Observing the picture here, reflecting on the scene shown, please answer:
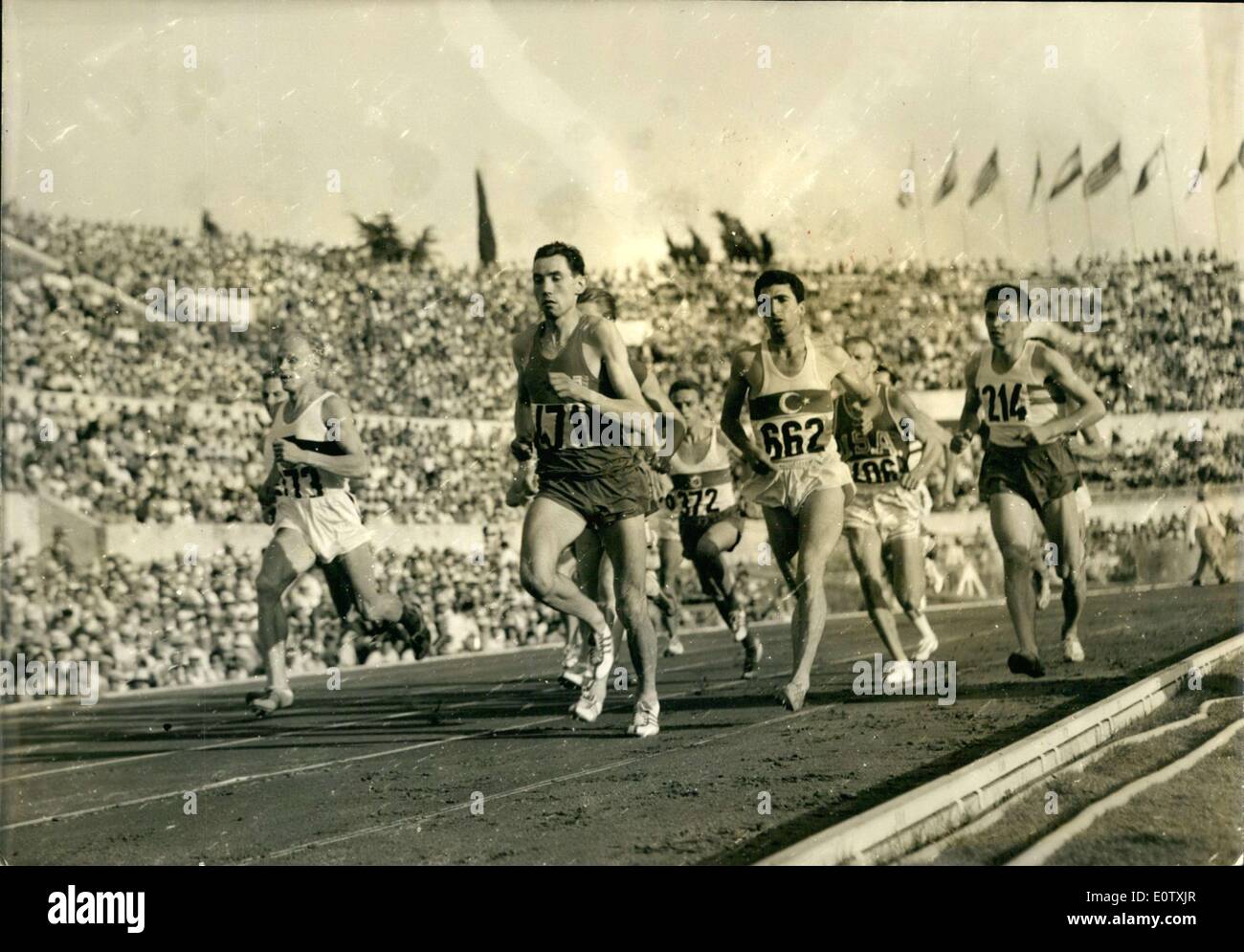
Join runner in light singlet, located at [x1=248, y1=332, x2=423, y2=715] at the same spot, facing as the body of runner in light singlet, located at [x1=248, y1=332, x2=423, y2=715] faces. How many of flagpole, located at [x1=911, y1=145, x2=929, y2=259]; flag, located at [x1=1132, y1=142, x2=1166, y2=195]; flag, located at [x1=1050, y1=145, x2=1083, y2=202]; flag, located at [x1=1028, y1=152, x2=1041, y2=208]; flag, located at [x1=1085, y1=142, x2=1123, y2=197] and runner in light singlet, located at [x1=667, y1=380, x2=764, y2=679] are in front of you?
0

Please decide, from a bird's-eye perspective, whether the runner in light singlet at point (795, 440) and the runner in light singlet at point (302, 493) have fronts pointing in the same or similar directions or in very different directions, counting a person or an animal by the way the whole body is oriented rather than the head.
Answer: same or similar directions

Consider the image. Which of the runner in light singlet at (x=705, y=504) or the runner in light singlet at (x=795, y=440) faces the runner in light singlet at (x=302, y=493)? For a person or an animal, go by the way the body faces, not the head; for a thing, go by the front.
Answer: the runner in light singlet at (x=705, y=504)

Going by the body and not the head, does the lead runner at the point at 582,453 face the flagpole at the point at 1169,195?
no

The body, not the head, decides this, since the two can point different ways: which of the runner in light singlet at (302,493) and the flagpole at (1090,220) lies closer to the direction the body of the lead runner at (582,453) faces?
the runner in light singlet

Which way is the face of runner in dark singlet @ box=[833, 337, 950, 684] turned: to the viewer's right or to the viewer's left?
to the viewer's left

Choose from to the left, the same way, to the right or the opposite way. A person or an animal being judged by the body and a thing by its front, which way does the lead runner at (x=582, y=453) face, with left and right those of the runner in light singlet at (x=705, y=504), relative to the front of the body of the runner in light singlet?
the same way

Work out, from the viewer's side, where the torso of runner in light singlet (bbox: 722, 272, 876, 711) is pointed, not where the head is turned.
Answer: toward the camera

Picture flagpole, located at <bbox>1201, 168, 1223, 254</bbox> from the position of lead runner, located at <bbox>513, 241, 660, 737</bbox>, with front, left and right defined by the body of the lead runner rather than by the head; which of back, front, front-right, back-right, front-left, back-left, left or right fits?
back-left

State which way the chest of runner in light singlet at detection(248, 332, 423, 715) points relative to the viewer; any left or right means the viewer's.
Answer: facing the viewer and to the left of the viewer

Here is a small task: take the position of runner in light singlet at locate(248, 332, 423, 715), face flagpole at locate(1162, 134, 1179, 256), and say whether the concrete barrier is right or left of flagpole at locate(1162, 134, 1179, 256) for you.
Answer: right

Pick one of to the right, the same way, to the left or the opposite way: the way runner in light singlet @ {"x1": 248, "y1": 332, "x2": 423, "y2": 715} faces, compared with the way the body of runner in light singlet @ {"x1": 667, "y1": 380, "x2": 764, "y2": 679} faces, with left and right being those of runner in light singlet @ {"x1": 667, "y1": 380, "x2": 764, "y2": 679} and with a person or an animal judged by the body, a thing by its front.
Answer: the same way

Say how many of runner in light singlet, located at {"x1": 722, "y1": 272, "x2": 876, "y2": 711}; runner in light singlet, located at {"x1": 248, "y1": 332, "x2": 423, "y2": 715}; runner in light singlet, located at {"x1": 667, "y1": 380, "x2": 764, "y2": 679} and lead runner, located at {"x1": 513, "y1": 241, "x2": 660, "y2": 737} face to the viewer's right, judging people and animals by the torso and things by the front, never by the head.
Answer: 0

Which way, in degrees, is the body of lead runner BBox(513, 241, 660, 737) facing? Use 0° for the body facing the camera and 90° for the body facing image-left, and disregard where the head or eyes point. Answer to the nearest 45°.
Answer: approximately 45°

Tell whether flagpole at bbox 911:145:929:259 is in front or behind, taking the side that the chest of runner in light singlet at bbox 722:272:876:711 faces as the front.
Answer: behind

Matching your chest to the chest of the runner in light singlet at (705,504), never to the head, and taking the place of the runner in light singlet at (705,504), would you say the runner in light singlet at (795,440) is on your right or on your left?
on your left

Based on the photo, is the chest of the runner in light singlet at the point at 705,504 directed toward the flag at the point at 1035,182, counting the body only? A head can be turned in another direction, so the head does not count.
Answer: no

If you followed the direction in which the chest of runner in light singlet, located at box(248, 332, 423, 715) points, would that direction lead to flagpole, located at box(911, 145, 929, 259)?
no

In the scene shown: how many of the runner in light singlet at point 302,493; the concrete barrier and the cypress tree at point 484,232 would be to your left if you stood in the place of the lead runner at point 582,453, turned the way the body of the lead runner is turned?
1
